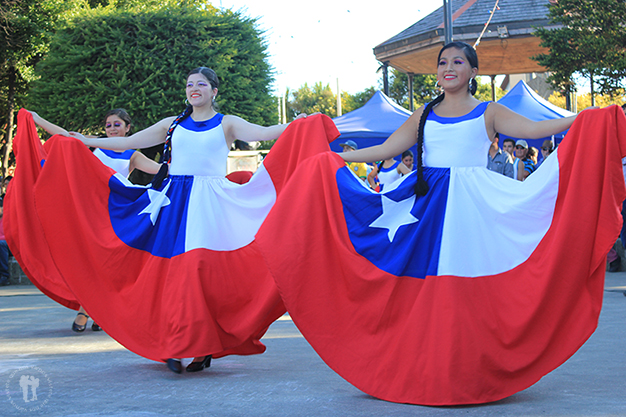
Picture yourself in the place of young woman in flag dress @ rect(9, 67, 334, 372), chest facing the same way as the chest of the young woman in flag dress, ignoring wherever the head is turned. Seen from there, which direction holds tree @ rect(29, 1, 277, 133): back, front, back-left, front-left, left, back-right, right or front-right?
back

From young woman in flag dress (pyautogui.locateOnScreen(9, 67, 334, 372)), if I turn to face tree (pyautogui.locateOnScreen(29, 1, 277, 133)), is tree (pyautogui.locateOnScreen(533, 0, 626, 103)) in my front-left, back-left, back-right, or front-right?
front-right

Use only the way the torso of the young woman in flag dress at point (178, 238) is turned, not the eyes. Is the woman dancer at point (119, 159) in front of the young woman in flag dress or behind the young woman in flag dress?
behind

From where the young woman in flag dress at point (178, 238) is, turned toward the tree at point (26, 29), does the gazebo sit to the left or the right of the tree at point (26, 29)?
right

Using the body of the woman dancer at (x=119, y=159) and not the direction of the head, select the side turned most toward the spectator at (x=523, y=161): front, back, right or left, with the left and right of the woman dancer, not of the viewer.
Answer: left

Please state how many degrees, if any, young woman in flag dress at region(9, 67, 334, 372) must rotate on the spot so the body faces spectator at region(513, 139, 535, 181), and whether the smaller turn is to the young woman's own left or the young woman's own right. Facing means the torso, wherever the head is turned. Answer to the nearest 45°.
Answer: approximately 135° to the young woman's own left

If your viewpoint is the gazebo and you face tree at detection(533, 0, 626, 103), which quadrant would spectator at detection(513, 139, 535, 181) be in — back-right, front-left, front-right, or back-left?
front-right

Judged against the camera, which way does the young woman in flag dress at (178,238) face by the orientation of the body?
toward the camera

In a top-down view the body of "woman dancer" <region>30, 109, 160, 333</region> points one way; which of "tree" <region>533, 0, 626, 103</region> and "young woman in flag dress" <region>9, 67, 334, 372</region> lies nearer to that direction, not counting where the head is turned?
the young woman in flag dress

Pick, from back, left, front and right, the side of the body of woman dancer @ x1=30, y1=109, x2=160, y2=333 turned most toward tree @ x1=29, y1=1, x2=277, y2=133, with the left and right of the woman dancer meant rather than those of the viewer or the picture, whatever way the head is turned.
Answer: back

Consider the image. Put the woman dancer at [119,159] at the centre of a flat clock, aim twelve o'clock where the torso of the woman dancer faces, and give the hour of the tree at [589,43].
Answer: The tree is roughly at 8 o'clock from the woman dancer.

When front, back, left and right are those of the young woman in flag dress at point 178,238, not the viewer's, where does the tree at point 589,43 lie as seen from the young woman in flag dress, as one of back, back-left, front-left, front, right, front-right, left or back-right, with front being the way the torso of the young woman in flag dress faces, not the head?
back-left

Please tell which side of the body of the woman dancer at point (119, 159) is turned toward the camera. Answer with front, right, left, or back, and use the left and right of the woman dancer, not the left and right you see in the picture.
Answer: front

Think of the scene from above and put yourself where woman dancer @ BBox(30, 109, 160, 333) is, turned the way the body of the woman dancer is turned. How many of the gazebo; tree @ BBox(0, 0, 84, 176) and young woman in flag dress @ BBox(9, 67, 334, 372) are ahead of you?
1

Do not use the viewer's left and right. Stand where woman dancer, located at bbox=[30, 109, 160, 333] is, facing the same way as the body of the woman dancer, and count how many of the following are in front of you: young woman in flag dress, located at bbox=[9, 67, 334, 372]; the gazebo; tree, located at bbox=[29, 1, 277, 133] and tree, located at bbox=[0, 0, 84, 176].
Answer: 1
